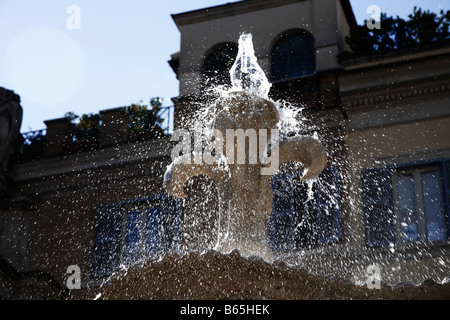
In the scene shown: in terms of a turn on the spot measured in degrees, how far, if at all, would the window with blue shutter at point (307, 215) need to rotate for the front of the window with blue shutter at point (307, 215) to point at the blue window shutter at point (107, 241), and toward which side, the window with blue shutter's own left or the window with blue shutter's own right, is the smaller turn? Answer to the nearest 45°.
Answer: approximately 90° to the window with blue shutter's own right

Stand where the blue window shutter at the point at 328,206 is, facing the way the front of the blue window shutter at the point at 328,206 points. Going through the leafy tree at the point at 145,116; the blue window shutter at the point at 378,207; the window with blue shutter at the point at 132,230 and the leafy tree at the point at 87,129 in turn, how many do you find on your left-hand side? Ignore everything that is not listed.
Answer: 1

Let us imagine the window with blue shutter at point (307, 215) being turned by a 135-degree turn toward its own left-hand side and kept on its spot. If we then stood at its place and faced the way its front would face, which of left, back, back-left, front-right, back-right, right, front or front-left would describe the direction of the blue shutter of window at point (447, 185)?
front-right

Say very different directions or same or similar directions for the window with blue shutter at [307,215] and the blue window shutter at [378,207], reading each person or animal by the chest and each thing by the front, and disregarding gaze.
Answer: same or similar directions

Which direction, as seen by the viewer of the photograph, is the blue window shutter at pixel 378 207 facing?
facing the viewer

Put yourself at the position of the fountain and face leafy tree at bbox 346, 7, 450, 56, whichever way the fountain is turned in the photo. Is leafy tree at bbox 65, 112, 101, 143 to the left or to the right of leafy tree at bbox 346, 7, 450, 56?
left

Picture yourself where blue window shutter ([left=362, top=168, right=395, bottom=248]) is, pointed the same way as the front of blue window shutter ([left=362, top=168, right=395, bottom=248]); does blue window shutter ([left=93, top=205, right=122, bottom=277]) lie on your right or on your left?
on your right

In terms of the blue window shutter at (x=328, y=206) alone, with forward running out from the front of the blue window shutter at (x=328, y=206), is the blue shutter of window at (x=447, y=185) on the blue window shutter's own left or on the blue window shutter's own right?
on the blue window shutter's own left

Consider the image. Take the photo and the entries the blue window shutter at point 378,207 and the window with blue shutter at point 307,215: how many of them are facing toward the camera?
2

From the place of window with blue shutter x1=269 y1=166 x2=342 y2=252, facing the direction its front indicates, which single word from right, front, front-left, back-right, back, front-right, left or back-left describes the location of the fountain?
front

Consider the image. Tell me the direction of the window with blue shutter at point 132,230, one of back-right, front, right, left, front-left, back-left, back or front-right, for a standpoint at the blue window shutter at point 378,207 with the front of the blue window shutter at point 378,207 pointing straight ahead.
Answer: right

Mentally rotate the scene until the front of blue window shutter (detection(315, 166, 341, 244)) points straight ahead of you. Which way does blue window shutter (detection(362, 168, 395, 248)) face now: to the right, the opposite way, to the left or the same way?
the same way
